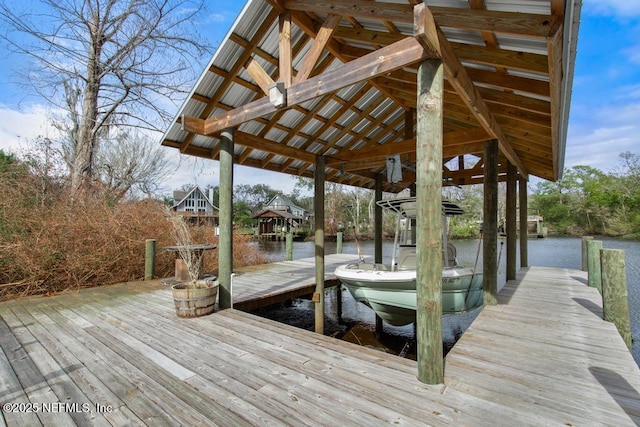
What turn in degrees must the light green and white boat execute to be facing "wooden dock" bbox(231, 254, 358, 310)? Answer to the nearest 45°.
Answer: approximately 45° to its right

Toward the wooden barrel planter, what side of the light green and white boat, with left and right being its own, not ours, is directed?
front

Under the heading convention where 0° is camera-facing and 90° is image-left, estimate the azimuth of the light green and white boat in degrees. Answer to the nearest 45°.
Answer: approximately 45°

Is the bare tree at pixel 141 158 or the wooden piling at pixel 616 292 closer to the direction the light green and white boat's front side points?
the bare tree

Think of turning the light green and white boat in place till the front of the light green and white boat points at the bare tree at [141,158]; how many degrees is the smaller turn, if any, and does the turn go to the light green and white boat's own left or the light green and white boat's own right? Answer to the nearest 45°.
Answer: approximately 90° to the light green and white boat's own right

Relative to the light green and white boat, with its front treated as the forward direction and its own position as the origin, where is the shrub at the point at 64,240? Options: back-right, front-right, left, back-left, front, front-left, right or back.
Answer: front-right

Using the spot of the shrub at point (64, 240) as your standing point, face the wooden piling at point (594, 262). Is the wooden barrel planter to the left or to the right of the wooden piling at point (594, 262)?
right

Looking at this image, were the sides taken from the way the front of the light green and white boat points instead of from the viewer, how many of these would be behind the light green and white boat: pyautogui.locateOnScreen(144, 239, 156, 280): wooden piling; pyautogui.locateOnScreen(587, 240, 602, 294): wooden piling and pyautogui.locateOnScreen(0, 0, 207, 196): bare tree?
1

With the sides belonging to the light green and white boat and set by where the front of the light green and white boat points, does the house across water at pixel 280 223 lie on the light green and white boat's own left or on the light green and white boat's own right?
on the light green and white boat's own right

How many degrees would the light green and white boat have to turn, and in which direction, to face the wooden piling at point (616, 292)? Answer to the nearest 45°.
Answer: approximately 135° to its left

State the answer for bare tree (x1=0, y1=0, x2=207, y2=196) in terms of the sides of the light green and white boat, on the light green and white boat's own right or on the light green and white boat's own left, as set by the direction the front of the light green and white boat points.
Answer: on the light green and white boat's own right
